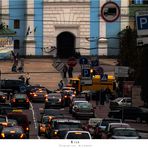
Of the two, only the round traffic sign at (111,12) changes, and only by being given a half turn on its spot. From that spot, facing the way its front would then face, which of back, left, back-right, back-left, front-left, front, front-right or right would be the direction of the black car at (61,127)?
back

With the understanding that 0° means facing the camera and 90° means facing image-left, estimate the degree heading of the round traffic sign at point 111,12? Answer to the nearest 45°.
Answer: approximately 0°
